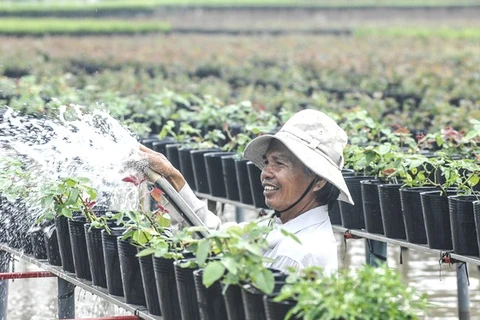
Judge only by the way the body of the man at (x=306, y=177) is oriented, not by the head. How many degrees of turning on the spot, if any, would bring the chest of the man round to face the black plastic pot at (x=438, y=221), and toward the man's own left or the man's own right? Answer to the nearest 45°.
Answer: approximately 135° to the man's own right

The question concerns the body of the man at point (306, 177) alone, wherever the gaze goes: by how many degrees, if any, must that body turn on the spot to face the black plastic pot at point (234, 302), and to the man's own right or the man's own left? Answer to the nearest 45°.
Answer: approximately 45° to the man's own left

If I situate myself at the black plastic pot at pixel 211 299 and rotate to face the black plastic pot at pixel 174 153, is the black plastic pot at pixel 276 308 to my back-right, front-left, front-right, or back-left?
back-right

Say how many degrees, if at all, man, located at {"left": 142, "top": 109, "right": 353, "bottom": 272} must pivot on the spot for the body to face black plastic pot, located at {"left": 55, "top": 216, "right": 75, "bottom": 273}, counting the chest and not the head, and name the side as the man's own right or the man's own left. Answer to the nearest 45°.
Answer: approximately 45° to the man's own right

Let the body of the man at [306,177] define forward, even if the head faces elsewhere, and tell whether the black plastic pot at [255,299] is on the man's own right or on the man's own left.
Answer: on the man's own left

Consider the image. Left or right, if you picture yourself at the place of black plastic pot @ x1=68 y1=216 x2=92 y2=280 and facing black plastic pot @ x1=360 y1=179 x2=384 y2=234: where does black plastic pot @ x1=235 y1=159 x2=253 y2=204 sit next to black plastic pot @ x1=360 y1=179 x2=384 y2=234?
left

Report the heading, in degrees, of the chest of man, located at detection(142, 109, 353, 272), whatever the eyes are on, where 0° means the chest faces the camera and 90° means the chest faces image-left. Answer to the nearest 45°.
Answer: approximately 90°

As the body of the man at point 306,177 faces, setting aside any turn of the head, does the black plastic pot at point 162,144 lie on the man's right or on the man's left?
on the man's right

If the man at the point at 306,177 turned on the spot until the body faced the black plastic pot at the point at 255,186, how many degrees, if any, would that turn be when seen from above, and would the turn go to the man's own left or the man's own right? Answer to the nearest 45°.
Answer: approximately 90° to the man's own right
